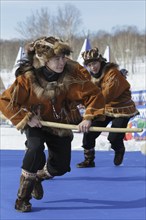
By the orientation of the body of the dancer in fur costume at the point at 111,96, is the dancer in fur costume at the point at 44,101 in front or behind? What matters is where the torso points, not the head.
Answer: in front

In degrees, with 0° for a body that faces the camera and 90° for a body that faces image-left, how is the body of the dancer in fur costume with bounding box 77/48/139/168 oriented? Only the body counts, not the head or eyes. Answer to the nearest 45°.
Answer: approximately 45°

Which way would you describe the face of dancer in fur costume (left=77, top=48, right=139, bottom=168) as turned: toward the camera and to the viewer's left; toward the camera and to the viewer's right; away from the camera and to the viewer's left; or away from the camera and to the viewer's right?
toward the camera and to the viewer's left
